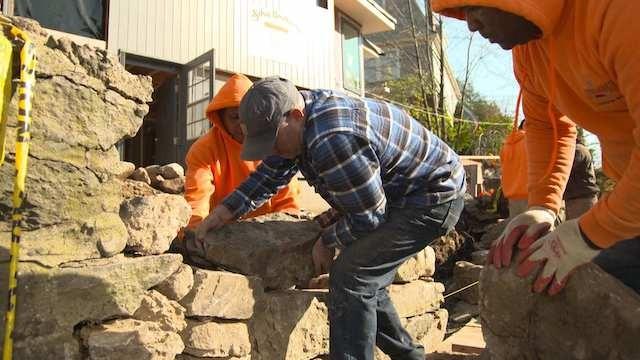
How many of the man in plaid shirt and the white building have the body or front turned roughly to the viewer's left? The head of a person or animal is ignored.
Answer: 1

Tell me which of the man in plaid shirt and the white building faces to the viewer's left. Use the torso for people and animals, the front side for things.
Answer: the man in plaid shirt

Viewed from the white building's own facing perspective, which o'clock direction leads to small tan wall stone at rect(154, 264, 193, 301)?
The small tan wall stone is roughly at 12 o'clock from the white building.

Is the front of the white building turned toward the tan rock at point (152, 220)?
yes

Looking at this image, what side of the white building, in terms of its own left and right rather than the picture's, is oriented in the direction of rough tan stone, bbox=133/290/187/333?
front

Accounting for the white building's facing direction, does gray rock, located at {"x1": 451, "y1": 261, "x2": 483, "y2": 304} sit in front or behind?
in front

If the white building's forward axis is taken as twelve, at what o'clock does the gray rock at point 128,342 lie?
The gray rock is roughly at 12 o'clock from the white building.

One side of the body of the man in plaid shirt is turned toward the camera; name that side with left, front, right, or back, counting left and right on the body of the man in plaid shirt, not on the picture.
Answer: left

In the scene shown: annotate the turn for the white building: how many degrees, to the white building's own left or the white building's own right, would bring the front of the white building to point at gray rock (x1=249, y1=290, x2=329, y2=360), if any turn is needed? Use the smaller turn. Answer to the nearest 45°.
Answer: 0° — it already faces it

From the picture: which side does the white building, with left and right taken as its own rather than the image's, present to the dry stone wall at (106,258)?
front

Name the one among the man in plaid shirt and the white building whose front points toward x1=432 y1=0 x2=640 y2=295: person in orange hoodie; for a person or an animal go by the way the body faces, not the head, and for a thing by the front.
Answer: the white building

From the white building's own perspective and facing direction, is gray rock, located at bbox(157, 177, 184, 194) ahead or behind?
ahead

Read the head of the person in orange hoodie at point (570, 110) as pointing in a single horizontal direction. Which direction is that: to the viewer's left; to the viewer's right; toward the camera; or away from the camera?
to the viewer's left
